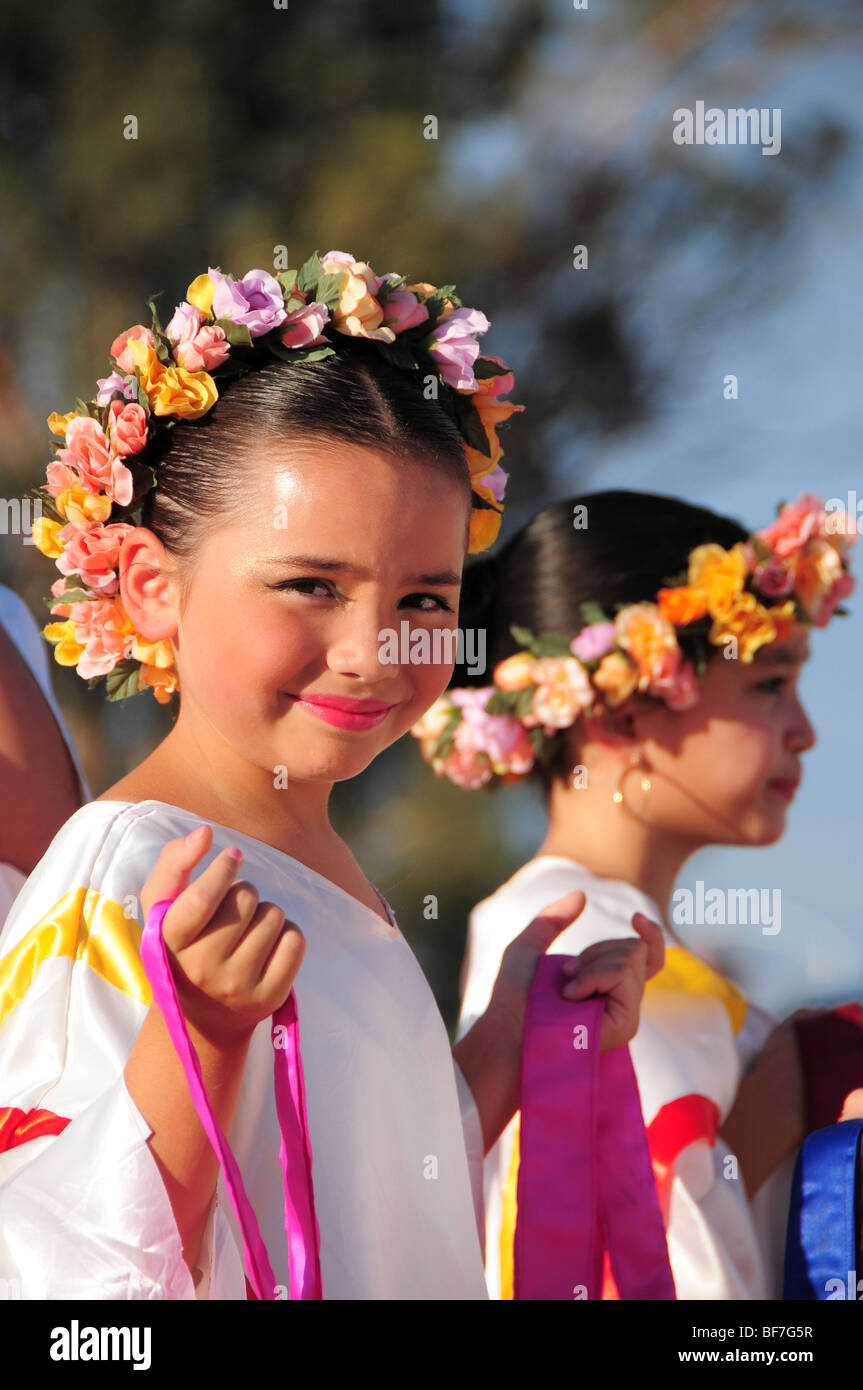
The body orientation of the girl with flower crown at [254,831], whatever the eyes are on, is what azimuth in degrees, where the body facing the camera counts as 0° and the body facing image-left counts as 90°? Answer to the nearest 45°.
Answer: approximately 315°

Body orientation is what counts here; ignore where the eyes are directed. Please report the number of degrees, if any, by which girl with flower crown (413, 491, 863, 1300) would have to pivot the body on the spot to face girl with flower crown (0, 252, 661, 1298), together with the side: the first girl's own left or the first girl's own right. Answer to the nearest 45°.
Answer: approximately 90° to the first girl's own right

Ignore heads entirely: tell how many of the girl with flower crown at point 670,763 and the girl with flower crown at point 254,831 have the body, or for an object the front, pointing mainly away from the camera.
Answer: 0

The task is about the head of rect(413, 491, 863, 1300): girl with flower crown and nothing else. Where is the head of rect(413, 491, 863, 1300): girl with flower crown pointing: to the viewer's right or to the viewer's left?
to the viewer's right

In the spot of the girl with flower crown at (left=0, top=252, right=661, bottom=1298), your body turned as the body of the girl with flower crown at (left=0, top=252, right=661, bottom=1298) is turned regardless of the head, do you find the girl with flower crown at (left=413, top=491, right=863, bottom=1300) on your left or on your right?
on your left
